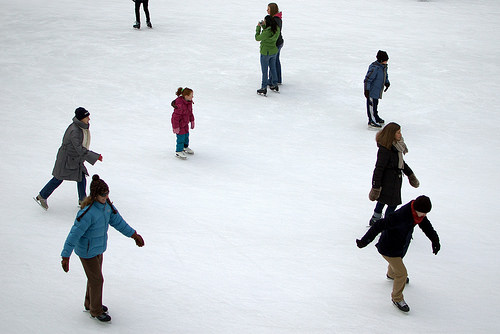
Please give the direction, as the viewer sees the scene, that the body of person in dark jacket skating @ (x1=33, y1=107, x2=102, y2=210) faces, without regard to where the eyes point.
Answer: to the viewer's right

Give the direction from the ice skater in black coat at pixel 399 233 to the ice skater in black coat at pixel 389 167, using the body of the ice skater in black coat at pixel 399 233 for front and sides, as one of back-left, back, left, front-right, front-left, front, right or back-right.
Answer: back-left

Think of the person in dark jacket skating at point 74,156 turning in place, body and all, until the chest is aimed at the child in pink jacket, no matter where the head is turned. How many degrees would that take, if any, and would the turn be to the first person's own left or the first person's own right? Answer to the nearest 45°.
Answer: approximately 45° to the first person's own left

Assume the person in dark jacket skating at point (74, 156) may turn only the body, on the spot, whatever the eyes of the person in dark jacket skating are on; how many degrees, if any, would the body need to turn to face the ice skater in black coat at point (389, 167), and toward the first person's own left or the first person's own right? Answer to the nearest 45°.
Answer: approximately 45° to the first person's own right

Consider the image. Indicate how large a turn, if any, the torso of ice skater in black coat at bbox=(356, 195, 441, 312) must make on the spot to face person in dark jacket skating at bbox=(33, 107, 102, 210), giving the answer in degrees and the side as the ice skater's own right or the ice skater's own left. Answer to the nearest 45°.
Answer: approximately 135° to the ice skater's own right
